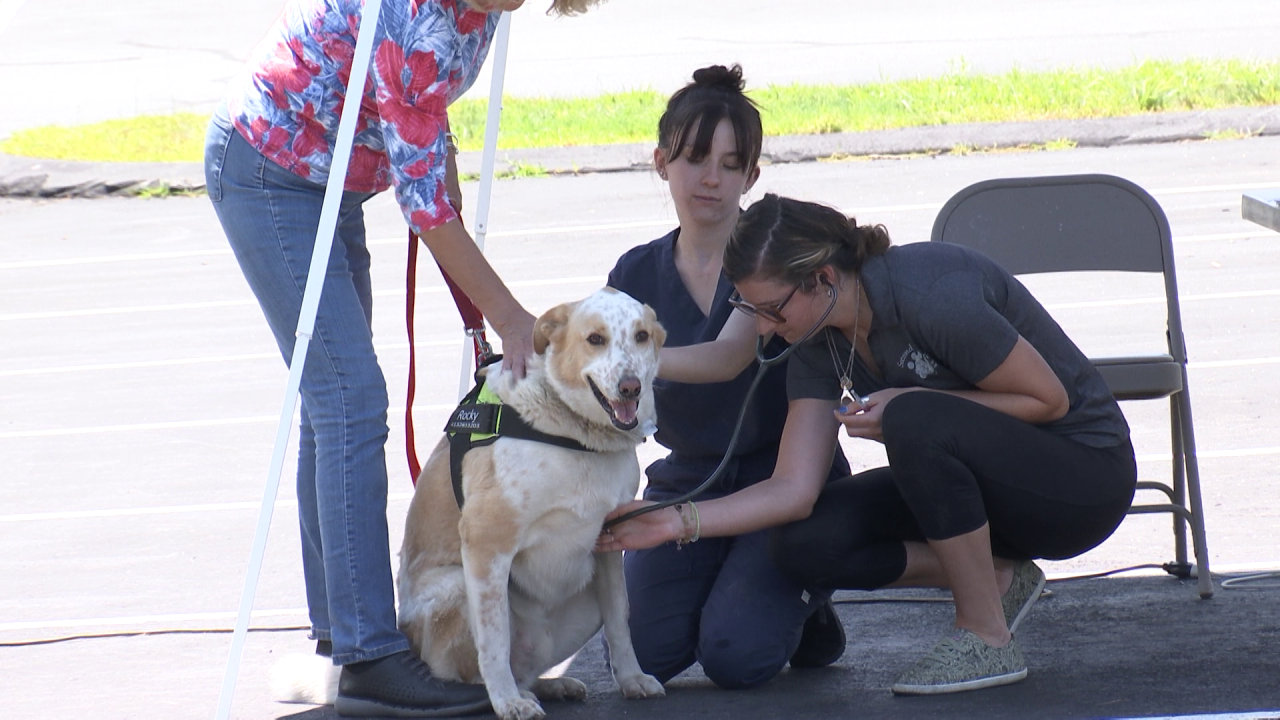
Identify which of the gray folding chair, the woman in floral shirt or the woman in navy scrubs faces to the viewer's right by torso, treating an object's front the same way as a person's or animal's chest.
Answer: the woman in floral shirt

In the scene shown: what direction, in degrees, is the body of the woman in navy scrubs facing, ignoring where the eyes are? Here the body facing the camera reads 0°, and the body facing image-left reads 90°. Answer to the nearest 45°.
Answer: approximately 0°

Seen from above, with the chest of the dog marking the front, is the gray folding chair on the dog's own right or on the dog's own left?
on the dog's own left

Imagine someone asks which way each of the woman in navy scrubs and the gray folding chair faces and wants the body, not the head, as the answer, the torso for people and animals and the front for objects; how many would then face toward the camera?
2

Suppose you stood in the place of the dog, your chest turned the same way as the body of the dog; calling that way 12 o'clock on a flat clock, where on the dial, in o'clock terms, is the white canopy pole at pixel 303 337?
The white canopy pole is roughly at 4 o'clock from the dog.

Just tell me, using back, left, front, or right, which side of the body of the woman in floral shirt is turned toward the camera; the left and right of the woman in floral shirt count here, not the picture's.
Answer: right
